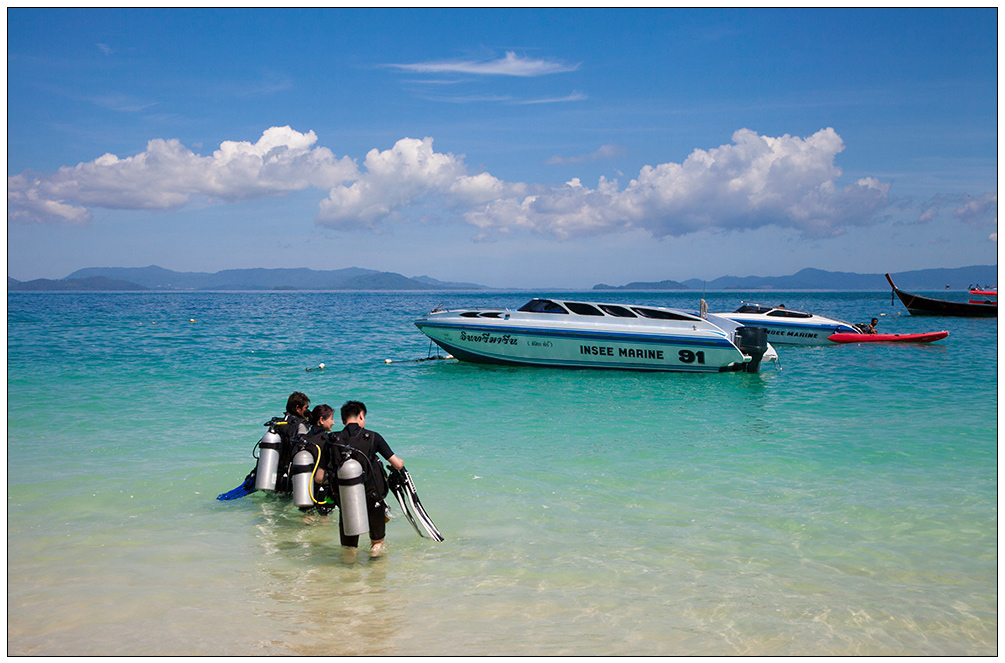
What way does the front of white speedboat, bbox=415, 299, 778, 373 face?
to the viewer's left

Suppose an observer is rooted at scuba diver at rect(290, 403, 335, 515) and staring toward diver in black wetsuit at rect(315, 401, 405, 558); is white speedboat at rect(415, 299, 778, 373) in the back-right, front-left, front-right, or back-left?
back-left

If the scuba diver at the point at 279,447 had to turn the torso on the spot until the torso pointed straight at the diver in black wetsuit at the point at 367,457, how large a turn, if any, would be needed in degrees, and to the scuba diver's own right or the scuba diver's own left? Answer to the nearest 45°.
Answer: approximately 135° to the scuba diver's own right

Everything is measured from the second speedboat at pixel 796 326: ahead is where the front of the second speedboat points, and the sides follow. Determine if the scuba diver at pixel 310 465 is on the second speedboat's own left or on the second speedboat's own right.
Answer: on the second speedboat's own left

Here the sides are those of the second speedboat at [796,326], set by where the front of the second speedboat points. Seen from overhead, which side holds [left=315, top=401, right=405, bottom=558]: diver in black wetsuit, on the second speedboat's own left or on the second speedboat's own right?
on the second speedboat's own right

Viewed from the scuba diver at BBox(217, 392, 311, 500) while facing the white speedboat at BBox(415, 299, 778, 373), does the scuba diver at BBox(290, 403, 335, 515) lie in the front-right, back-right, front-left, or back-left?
back-right

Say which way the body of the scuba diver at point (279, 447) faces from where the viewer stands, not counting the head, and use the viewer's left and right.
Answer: facing away from the viewer and to the right of the viewer

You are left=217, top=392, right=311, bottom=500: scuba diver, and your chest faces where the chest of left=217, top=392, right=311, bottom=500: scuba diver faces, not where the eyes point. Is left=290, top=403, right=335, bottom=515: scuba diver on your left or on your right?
on your right
